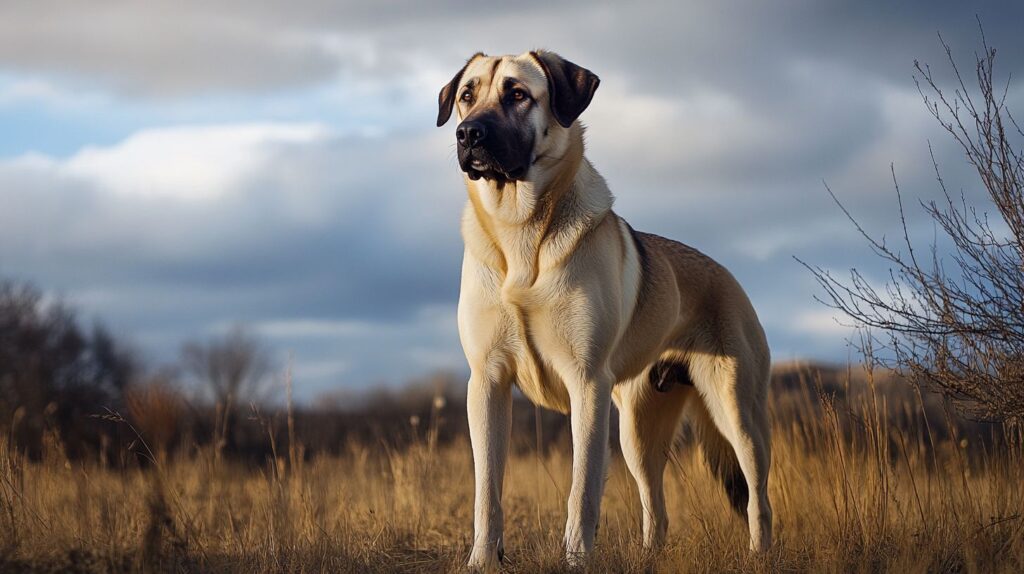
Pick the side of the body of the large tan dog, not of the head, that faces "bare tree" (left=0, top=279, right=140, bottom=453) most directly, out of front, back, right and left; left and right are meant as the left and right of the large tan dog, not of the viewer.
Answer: right

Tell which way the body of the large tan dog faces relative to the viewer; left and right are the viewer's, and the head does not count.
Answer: facing the viewer and to the left of the viewer
